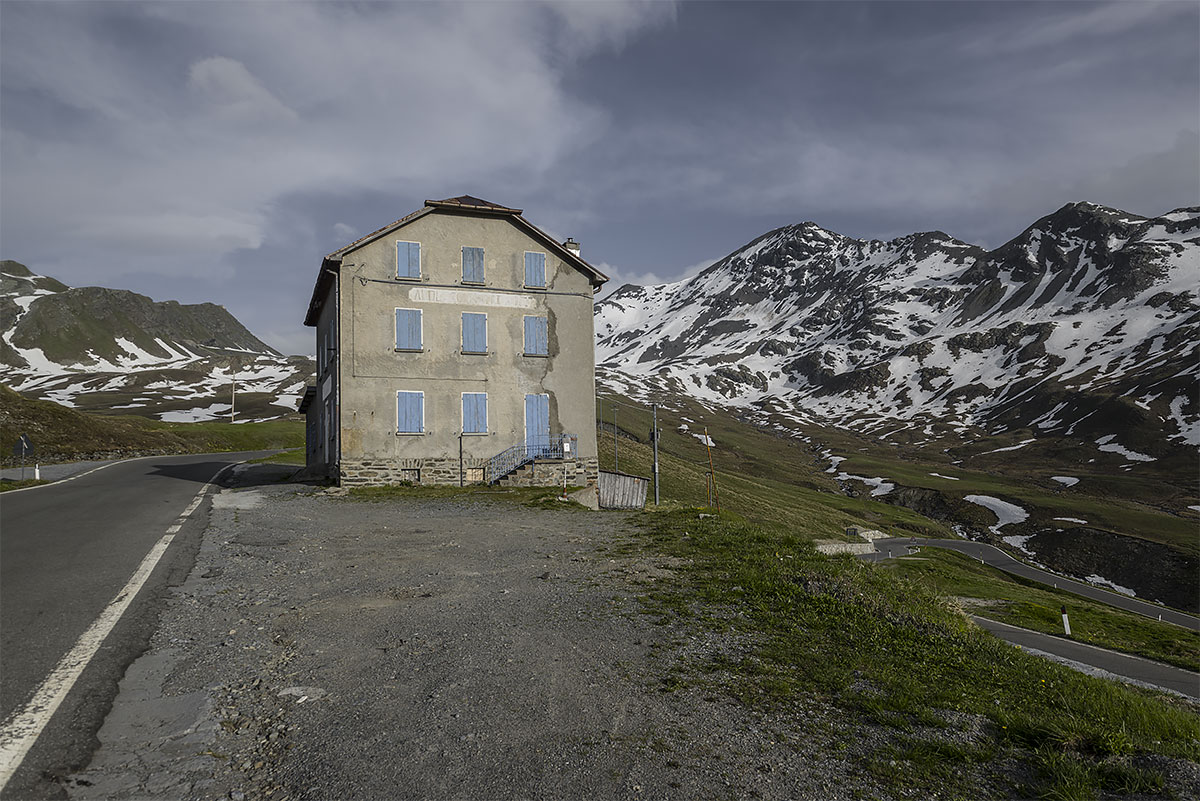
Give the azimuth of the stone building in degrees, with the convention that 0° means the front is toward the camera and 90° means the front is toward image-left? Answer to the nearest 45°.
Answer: approximately 0°
